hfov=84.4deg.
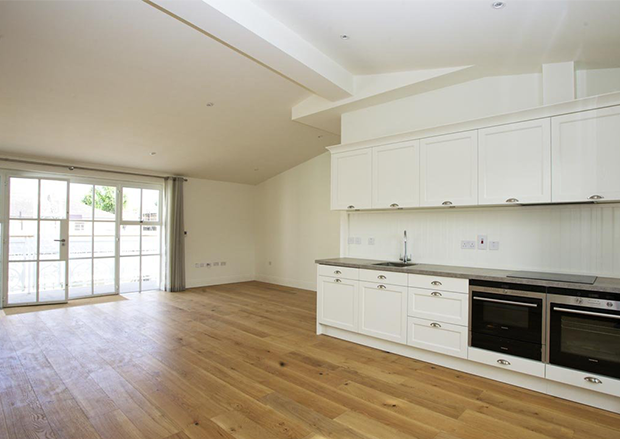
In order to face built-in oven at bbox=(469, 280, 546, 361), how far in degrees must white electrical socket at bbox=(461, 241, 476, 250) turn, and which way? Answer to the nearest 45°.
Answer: approximately 45° to its left

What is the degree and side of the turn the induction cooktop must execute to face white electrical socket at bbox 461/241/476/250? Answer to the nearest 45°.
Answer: approximately 135° to its right

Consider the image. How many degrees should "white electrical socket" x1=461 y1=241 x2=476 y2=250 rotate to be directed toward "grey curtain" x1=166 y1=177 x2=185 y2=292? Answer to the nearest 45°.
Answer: approximately 90° to its right

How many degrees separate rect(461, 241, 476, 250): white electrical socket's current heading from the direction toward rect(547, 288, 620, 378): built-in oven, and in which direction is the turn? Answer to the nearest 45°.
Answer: approximately 45° to its left

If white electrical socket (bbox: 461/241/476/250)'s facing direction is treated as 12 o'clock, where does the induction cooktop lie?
The induction cooktop is roughly at 10 o'clock from the white electrical socket.

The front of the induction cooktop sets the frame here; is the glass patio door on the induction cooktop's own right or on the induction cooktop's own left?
on the induction cooktop's own right
